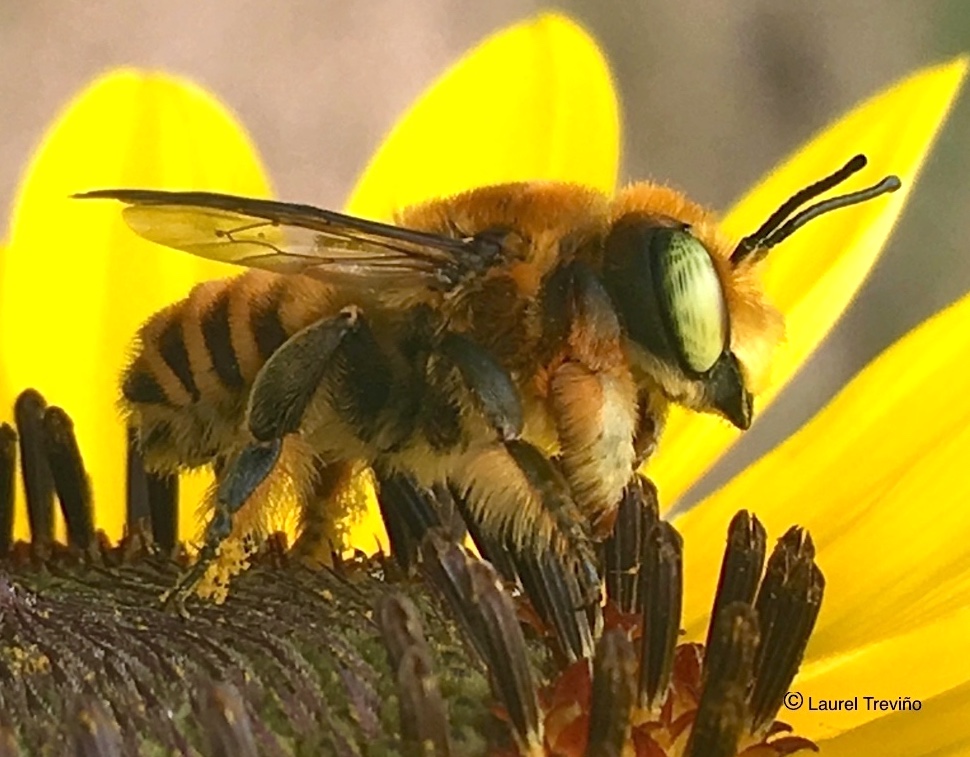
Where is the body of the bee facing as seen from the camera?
to the viewer's right
